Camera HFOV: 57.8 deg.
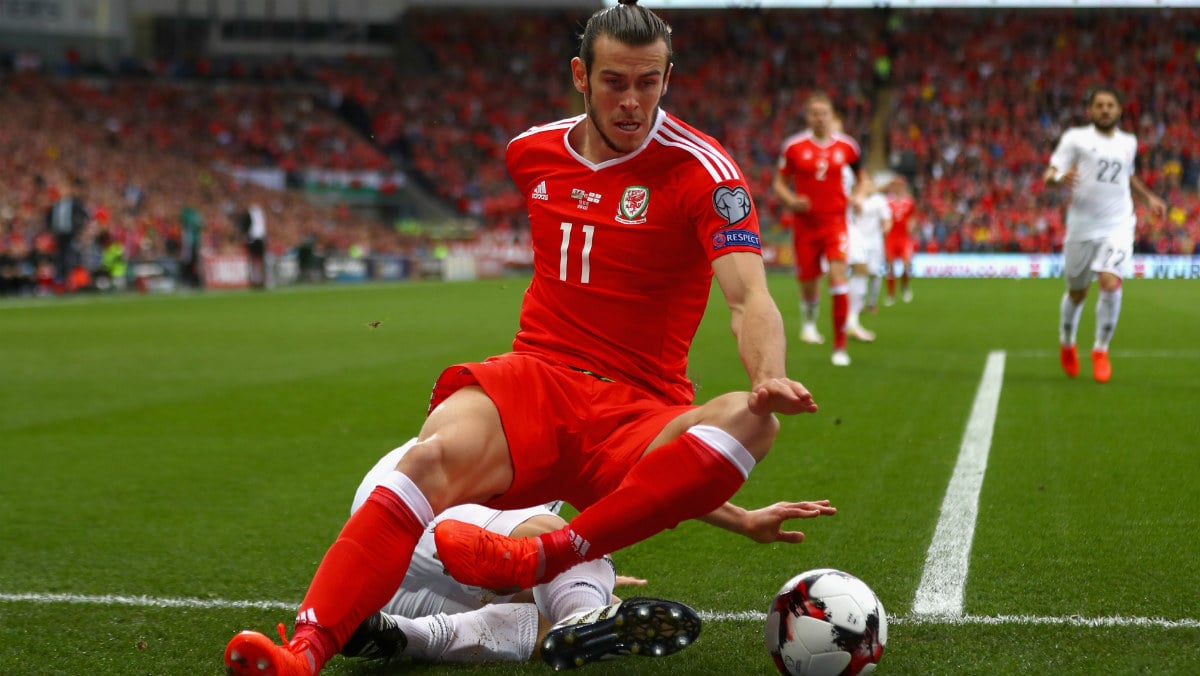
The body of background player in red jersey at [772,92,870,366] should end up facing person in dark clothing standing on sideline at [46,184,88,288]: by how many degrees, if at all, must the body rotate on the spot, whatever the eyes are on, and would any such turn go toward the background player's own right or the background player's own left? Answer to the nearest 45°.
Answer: approximately 135° to the background player's own right

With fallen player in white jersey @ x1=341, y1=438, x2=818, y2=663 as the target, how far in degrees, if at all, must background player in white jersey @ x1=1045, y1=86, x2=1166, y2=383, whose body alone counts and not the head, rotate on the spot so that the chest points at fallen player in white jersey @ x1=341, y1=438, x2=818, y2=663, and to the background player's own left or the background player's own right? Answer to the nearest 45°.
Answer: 0° — they already face them

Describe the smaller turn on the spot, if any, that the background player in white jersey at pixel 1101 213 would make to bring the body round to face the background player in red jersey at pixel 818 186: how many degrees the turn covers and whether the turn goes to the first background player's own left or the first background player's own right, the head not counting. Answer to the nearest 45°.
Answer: approximately 135° to the first background player's own right

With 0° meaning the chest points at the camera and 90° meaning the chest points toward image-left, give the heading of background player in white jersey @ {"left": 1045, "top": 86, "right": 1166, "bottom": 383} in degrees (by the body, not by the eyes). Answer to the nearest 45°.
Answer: approximately 0°

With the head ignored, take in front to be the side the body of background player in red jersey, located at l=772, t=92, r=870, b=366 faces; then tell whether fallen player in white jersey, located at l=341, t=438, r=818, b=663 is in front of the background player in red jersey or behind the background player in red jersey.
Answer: in front

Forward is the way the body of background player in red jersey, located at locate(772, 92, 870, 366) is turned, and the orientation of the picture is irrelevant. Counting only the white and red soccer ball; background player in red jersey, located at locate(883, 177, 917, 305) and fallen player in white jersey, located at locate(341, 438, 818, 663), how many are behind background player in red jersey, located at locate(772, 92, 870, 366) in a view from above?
1

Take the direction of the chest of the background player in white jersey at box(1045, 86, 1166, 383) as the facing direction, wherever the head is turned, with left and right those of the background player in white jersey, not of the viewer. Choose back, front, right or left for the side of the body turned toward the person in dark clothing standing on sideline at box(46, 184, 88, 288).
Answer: right

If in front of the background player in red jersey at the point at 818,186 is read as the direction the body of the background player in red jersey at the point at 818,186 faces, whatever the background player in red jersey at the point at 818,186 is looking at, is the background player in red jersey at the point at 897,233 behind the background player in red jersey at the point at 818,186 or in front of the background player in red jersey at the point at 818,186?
behind

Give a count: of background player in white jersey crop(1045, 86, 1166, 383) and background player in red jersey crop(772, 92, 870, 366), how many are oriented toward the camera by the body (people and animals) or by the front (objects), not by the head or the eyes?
2

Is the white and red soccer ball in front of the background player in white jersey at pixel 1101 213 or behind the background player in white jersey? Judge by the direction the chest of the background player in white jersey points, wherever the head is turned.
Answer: in front

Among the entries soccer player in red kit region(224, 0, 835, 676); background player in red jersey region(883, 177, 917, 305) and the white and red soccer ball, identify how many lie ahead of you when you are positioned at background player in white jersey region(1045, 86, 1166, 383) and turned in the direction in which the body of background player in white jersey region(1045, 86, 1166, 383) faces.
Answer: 2
